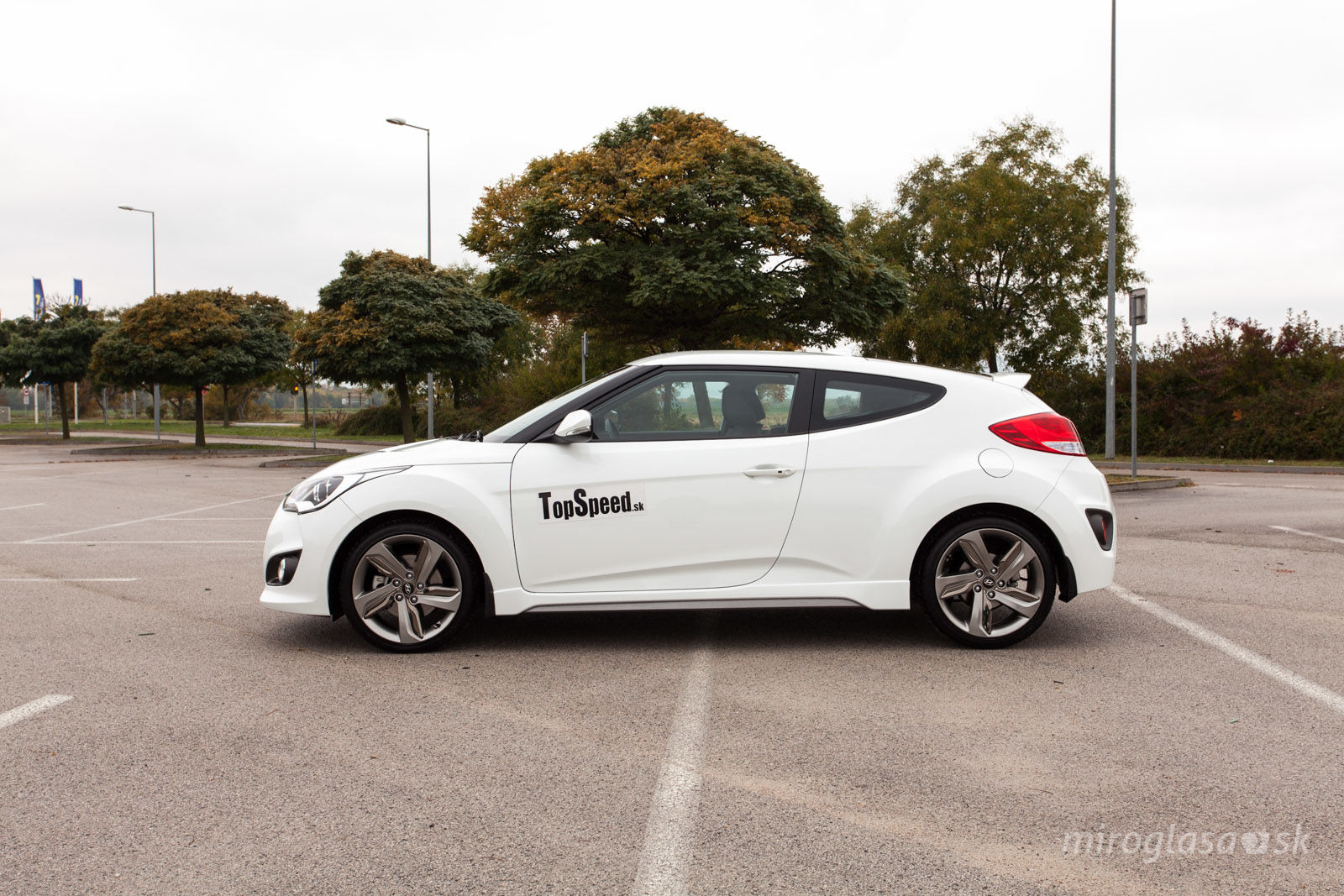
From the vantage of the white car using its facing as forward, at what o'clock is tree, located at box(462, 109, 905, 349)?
The tree is roughly at 3 o'clock from the white car.

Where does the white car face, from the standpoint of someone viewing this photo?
facing to the left of the viewer

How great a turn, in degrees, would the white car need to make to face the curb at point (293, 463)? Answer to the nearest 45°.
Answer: approximately 45° to its right

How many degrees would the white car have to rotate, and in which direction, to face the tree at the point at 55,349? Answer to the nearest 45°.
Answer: approximately 45° to its right

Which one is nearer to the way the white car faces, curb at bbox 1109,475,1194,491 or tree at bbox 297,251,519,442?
the tree

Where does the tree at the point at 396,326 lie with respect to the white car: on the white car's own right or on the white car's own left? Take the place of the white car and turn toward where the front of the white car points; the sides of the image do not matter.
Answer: on the white car's own right

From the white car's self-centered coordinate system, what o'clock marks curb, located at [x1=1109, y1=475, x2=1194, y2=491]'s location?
The curb is roughly at 4 o'clock from the white car.

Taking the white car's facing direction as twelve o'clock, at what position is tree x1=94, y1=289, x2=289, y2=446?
The tree is roughly at 2 o'clock from the white car.

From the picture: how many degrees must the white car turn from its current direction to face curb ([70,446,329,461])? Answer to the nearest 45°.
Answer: approximately 45° to its right
